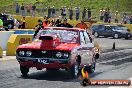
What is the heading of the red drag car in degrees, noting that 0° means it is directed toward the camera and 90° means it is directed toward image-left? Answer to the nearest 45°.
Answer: approximately 45°

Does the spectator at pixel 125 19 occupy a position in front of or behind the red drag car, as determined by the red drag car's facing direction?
behind
